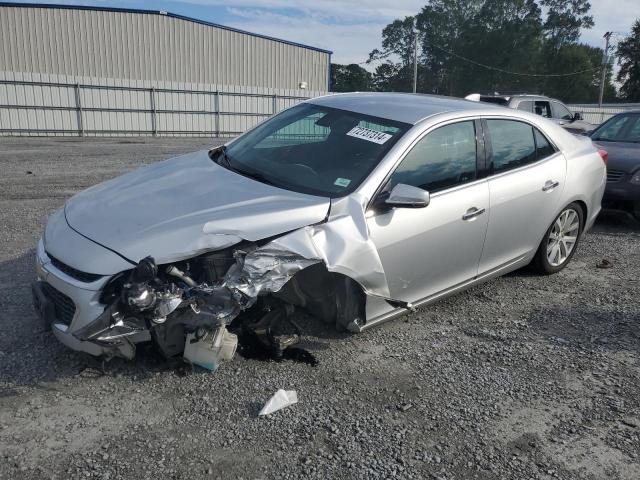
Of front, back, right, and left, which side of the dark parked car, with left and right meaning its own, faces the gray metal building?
right

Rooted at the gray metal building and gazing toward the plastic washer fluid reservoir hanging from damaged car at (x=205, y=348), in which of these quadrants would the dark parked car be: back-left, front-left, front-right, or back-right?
front-left

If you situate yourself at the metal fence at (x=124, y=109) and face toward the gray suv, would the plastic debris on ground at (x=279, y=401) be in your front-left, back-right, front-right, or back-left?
front-right

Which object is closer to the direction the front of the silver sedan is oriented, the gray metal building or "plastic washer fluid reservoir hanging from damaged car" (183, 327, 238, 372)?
the plastic washer fluid reservoir hanging from damaged car

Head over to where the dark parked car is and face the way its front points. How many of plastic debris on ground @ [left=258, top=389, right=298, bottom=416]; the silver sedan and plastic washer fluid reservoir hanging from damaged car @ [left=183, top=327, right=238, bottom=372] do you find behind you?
0

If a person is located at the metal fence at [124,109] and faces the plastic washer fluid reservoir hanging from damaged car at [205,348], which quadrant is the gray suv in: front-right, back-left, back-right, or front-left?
front-left

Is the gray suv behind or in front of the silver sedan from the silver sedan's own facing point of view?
behind

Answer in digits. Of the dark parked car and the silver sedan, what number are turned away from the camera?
0

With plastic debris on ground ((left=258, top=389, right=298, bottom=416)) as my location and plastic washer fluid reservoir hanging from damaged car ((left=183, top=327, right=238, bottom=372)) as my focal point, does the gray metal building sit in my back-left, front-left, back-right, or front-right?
front-right

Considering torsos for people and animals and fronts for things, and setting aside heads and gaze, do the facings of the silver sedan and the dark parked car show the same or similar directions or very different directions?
same or similar directions

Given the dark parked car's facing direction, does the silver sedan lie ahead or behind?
ahead

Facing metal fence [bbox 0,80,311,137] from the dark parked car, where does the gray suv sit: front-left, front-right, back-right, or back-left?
front-right

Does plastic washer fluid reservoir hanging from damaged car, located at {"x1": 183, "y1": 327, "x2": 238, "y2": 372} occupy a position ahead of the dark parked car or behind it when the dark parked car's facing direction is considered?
ahead

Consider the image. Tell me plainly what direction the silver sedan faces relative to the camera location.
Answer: facing the viewer and to the left of the viewer
